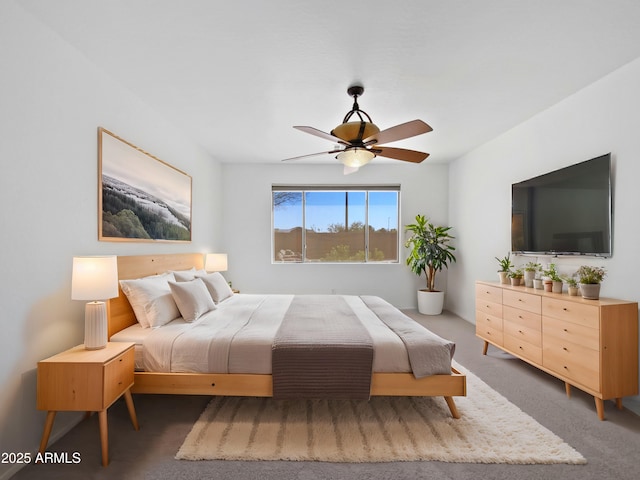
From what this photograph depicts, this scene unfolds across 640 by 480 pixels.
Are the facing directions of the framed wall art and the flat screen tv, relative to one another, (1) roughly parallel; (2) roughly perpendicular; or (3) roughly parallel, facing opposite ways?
roughly parallel, facing opposite ways

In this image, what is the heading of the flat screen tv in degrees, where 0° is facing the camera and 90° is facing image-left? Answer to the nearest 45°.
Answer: approximately 45°

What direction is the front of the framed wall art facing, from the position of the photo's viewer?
facing the viewer and to the right of the viewer

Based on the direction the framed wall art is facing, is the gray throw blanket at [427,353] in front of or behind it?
in front

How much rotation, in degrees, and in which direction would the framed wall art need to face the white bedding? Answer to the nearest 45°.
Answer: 0° — it already faces it

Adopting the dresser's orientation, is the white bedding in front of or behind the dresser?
in front

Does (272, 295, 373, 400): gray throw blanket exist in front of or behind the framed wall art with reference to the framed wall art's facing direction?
in front

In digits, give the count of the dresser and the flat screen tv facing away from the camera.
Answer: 0

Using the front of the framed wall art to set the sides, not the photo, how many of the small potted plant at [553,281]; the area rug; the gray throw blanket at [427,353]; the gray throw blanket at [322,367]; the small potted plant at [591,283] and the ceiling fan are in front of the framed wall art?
6

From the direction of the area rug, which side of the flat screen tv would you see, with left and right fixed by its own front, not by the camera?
front

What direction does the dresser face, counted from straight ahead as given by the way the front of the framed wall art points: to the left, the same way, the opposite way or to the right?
the opposite way

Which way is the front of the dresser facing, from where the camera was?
facing the viewer and to the left of the viewer

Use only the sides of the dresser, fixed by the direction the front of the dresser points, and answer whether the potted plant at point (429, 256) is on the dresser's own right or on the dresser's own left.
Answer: on the dresser's own right

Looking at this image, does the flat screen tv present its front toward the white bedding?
yes

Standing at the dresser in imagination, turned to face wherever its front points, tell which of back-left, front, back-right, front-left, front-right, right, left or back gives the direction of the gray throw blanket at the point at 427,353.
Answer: front

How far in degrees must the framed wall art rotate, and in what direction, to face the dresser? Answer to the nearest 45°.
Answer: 0° — it already faces it

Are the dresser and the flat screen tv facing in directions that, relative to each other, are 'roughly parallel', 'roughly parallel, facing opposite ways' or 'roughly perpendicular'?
roughly parallel
